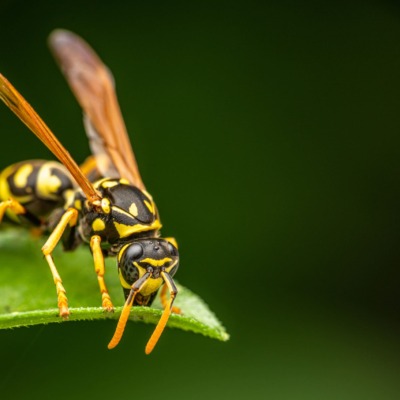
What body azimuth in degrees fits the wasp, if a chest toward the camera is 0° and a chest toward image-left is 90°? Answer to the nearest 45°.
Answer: approximately 315°
